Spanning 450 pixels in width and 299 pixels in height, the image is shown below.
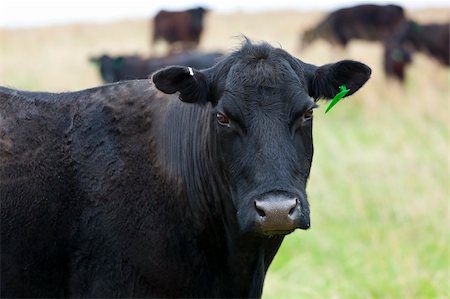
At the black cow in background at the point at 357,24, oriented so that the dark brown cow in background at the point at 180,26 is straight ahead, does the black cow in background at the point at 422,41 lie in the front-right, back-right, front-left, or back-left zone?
back-left

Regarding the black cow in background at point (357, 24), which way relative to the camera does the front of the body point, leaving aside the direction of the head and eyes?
to the viewer's left

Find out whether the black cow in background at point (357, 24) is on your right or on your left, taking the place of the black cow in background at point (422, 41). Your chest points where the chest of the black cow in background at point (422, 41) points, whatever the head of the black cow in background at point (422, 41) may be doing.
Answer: on your right

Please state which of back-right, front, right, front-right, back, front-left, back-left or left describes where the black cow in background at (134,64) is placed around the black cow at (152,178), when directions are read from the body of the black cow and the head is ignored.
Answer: back-left

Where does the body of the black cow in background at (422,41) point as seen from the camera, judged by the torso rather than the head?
to the viewer's left

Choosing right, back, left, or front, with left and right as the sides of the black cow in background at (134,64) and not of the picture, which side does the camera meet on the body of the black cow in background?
left

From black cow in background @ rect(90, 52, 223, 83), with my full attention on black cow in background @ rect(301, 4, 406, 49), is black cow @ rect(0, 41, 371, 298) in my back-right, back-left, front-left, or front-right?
back-right

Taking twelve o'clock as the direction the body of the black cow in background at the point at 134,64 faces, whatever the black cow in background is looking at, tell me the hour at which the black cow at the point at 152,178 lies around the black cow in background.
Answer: The black cow is roughly at 9 o'clock from the black cow in background.
